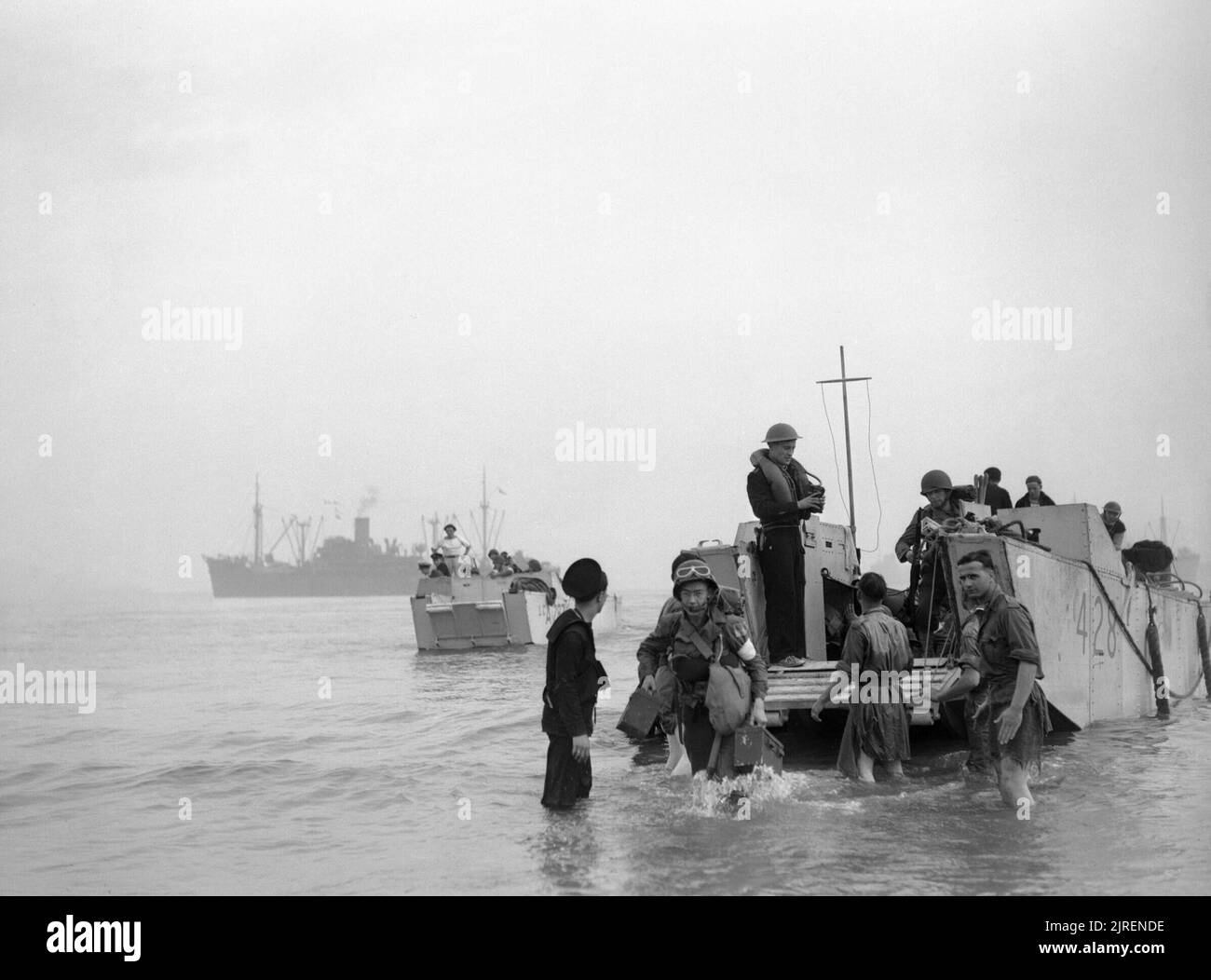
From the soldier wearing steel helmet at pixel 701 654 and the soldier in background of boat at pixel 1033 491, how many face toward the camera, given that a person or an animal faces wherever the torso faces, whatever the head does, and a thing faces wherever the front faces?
2

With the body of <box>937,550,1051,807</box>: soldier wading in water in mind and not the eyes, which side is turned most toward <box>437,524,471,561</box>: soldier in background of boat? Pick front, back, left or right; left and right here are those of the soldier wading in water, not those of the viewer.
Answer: right

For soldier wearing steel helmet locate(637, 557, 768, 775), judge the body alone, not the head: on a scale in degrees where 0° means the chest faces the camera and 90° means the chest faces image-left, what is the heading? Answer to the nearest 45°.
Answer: approximately 0°

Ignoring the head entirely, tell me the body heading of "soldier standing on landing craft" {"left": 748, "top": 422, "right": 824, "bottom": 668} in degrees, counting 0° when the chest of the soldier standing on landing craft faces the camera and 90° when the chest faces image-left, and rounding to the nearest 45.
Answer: approximately 315°

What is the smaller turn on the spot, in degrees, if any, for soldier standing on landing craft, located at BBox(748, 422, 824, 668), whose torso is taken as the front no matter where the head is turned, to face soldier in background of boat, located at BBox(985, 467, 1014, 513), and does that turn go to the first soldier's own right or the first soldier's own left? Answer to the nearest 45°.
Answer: approximately 90° to the first soldier's own left

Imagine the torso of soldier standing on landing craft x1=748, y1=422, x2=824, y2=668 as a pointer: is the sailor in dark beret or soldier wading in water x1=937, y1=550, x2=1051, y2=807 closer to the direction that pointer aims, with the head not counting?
the soldier wading in water

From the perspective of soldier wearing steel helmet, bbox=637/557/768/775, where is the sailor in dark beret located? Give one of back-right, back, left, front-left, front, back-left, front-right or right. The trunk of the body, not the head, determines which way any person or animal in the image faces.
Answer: right
